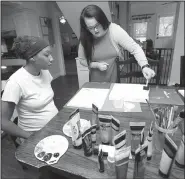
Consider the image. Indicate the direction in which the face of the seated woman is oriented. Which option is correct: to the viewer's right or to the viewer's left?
to the viewer's right

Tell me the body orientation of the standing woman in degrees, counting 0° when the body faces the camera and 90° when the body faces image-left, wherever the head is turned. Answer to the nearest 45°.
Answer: approximately 0°

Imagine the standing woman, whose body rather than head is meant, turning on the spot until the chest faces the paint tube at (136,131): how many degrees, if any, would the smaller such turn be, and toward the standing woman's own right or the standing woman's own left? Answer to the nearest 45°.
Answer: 0° — they already face it

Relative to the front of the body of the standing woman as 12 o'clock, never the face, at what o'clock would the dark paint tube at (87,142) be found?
The dark paint tube is roughly at 12 o'clock from the standing woman.

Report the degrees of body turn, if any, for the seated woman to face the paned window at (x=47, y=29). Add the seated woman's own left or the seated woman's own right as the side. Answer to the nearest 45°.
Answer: approximately 135° to the seated woman's own left

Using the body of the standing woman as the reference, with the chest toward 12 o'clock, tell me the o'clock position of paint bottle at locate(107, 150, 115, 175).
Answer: The paint bottle is roughly at 12 o'clock from the standing woman.

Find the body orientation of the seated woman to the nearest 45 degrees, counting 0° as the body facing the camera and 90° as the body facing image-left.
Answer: approximately 315°

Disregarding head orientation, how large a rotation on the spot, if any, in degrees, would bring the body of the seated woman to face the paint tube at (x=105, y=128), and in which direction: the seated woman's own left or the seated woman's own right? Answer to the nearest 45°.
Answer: approximately 45° to the seated woman's own right

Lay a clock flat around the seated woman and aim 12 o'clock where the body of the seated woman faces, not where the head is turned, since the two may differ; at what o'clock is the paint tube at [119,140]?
The paint tube is roughly at 1 o'clock from the seated woman.

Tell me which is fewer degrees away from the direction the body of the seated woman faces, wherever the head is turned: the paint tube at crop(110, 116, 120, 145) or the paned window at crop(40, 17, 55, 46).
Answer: the paint tube

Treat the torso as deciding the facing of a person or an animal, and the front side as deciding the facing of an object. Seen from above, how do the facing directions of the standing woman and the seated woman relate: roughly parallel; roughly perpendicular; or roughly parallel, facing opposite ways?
roughly perpendicular

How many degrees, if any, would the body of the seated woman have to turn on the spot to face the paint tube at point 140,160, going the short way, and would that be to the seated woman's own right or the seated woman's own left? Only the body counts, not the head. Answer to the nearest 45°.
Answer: approximately 45° to the seated woman's own right

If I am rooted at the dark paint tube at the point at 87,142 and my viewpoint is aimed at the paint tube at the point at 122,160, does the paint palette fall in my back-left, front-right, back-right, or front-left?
back-right
